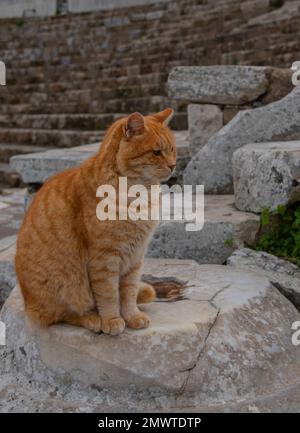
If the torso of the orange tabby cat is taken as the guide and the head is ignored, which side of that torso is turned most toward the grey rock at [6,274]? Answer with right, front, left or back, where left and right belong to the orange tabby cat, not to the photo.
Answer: back

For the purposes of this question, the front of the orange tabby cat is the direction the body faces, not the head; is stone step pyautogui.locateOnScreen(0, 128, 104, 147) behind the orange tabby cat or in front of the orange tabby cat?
behind

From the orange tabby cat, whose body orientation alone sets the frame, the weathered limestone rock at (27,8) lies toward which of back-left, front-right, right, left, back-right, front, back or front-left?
back-left

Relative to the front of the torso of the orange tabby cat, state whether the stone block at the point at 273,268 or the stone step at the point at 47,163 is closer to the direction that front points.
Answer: the stone block

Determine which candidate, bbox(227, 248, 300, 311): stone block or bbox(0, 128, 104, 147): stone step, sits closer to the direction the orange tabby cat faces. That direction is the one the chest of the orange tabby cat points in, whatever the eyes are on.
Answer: the stone block

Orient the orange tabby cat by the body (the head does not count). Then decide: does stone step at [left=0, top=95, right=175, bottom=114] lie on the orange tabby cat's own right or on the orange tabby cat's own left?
on the orange tabby cat's own left

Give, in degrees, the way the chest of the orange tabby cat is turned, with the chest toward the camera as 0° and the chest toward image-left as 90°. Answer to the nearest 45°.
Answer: approximately 315°

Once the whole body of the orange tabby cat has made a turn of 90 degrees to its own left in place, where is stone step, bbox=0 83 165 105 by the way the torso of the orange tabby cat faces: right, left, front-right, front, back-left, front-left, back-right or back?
front-left

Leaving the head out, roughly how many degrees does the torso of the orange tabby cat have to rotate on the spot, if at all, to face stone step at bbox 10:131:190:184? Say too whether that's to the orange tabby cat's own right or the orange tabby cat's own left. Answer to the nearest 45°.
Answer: approximately 135° to the orange tabby cat's own left

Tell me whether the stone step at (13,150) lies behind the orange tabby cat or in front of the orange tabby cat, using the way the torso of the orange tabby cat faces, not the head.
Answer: behind

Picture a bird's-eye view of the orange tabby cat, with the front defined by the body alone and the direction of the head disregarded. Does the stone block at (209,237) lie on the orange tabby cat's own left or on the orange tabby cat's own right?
on the orange tabby cat's own left

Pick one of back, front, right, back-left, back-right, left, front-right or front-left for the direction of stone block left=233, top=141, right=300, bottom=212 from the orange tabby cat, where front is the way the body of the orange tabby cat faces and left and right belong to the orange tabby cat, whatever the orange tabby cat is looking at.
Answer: left
